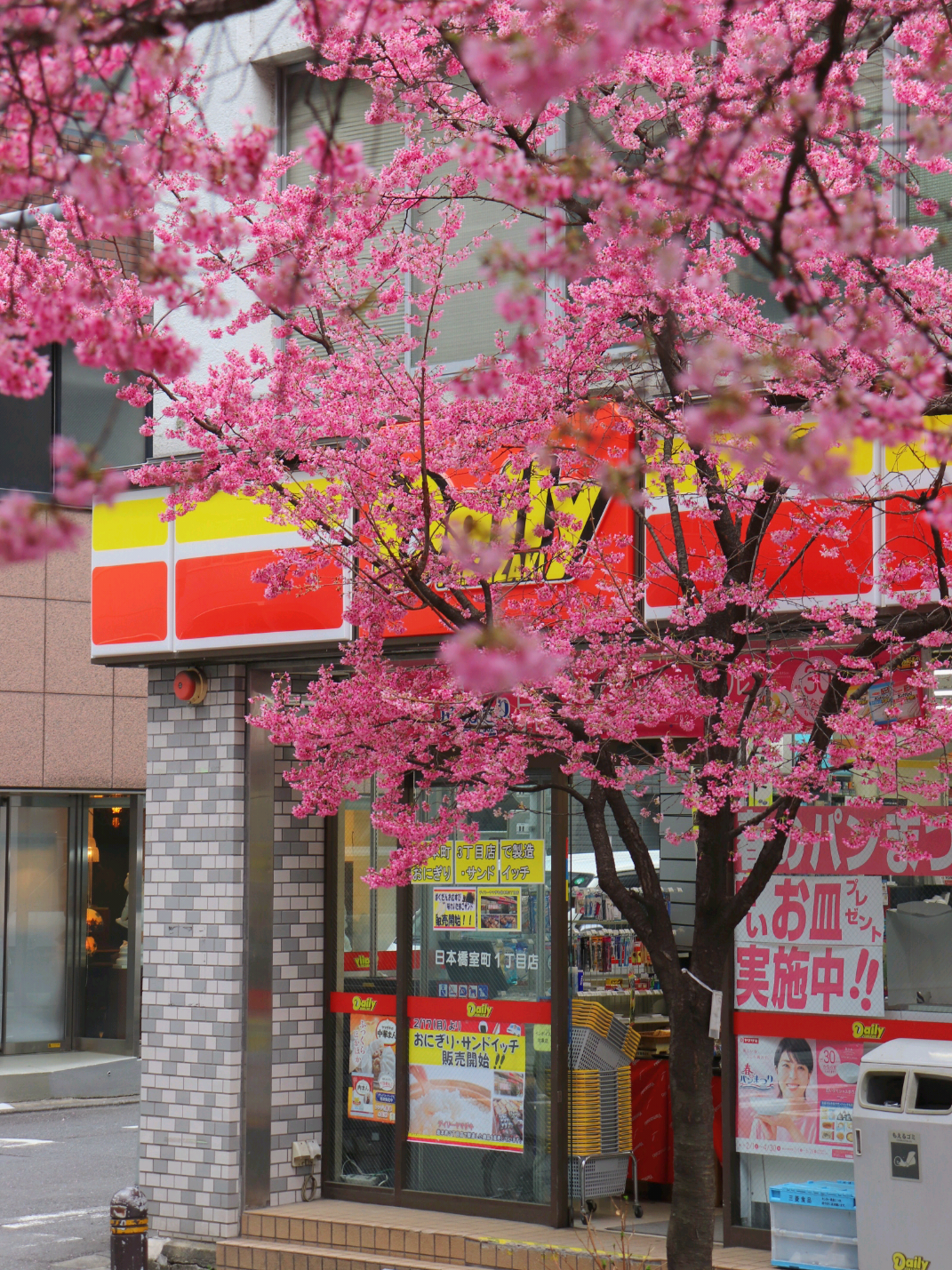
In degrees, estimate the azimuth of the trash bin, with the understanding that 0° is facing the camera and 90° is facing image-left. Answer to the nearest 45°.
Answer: approximately 0°

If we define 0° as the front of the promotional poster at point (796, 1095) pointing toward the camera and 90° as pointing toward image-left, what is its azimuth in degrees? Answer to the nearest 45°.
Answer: approximately 0°
